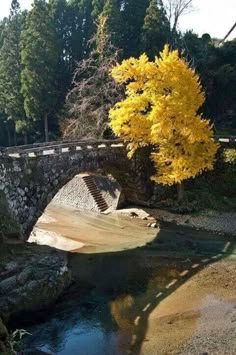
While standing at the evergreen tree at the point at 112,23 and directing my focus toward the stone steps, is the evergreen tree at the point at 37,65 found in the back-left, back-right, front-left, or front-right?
front-right

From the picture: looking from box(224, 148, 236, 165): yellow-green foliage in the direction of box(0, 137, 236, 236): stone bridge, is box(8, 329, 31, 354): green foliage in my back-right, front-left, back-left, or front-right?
front-left

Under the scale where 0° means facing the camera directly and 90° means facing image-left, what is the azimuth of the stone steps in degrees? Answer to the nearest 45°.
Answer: approximately 315°

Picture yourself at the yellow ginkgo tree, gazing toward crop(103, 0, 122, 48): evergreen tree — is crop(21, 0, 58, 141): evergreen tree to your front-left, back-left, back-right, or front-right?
front-left

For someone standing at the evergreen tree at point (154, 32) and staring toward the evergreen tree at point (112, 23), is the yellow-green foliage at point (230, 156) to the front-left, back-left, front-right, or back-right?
back-left

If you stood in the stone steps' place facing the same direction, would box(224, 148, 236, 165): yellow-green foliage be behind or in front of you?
in front

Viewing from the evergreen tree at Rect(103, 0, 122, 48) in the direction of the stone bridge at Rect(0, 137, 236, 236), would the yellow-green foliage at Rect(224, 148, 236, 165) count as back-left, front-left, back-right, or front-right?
front-left

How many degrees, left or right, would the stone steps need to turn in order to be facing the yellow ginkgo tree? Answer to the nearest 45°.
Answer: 0° — it already faces it

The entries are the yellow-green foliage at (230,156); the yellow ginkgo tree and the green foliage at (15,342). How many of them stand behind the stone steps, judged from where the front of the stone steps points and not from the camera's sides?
0
